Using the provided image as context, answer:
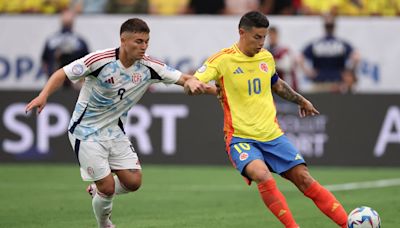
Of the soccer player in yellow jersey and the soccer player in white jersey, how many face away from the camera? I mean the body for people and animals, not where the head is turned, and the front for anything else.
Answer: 0

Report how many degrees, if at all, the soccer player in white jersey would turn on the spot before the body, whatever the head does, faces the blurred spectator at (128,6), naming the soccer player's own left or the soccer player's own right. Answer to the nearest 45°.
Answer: approximately 135° to the soccer player's own left

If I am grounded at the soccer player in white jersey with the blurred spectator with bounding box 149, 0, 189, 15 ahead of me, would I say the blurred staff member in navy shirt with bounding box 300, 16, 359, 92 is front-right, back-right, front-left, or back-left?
front-right

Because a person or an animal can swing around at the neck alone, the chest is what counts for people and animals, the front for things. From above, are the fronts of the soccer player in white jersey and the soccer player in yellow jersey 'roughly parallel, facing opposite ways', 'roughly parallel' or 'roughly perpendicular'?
roughly parallel

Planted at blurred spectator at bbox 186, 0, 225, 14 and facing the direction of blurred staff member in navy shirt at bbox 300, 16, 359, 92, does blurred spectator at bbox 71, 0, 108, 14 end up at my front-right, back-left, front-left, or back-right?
back-right

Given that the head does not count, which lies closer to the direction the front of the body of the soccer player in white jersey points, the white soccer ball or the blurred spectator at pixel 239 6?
the white soccer ball

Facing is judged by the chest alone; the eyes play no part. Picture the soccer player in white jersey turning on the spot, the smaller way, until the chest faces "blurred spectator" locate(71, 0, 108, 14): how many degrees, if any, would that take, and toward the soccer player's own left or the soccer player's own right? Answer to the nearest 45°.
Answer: approximately 135° to the soccer player's own left

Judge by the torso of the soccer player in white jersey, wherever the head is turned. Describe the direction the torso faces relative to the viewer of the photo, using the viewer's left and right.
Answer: facing the viewer and to the right of the viewer

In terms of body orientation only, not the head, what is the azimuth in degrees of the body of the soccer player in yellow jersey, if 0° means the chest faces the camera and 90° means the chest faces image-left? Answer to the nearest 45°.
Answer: approximately 315°

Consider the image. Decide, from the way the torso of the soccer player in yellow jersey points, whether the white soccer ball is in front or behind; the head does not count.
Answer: in front
